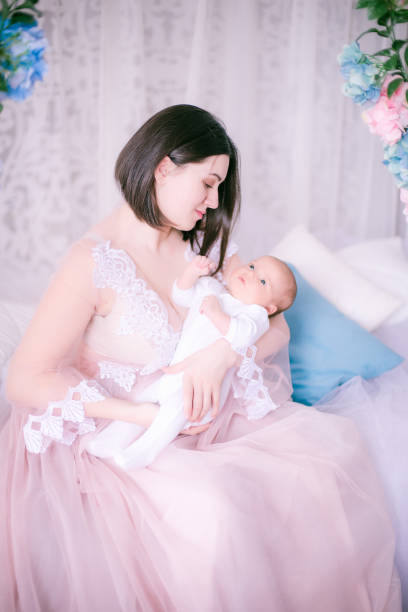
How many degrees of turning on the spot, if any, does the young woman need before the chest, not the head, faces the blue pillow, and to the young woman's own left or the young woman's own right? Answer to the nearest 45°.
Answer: approximately 90° to the young woman's own left

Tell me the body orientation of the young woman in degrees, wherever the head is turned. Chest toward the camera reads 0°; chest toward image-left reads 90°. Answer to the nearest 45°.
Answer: approximately 315°

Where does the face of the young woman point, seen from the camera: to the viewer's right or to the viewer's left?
to the viewer's right

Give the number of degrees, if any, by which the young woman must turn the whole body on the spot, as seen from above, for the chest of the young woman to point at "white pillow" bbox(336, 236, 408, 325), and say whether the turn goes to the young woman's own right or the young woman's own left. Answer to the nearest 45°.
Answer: approximately 90° to the young woman's own left
